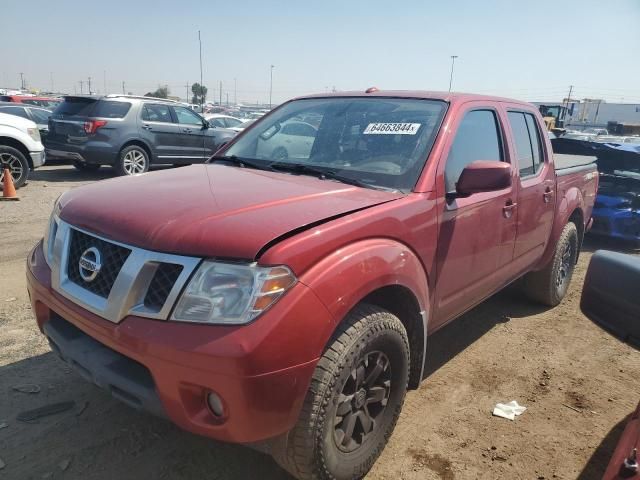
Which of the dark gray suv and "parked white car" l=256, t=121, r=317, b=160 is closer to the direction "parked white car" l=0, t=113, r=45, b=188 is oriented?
the dark gray suv

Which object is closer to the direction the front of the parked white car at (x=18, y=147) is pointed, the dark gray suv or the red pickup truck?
the dark gray suv

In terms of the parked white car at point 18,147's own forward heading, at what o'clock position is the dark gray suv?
The dark gray suv is roughly at 11 o'clock from the parked white car.

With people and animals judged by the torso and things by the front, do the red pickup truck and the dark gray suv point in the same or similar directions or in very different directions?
very different directions

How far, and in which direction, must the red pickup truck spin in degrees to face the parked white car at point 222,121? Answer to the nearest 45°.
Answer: approximately 135° to its right

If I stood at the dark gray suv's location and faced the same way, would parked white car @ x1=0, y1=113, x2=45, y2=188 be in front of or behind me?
behind

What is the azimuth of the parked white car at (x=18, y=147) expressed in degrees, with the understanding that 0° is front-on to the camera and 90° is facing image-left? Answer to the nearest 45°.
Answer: approximately 270°

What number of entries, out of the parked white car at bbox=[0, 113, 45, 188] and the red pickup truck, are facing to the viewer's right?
1

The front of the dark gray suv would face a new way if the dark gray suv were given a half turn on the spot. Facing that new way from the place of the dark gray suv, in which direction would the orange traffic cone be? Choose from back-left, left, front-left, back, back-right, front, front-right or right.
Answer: front

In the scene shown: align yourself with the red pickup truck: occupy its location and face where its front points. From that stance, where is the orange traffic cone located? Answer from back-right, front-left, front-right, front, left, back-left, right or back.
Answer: right
